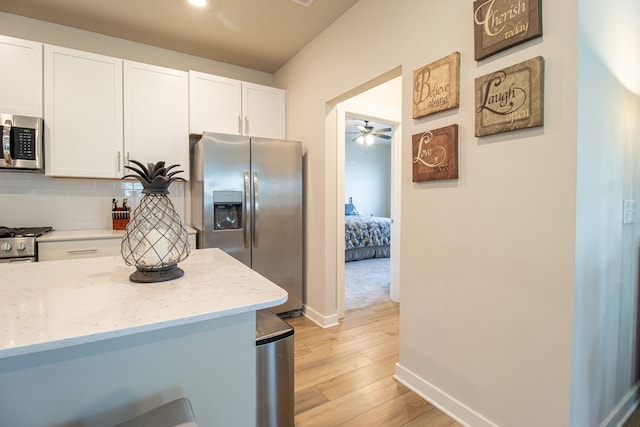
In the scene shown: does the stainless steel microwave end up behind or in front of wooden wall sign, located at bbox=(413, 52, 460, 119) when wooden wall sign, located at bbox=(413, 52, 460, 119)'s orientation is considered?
in front

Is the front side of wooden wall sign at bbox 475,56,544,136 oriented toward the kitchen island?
yes

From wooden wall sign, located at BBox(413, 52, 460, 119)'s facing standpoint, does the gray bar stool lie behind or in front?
in front

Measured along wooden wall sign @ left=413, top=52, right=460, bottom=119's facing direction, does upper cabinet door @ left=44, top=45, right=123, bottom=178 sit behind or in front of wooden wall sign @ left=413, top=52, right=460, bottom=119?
in front

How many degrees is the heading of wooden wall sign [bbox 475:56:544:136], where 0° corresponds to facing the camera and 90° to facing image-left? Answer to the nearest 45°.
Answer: approximately 45°

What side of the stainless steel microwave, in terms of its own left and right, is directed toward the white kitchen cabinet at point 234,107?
left

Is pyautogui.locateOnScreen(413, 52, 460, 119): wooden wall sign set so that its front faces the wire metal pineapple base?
yes

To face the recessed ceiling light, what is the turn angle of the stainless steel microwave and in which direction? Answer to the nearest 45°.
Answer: approximately 45° to its left

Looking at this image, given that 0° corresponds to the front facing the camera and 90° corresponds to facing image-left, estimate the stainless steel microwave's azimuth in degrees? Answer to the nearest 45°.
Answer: approximately 0°

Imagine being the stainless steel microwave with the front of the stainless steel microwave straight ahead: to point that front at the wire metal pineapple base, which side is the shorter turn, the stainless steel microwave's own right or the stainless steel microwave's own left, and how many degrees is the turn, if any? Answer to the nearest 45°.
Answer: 0° — it already faces it
